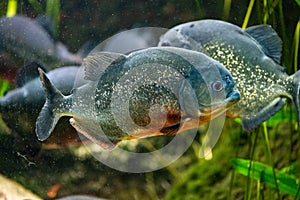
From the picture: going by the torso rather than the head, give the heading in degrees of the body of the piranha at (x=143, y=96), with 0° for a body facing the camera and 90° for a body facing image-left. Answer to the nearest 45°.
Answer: approximately 270°
